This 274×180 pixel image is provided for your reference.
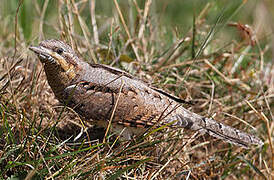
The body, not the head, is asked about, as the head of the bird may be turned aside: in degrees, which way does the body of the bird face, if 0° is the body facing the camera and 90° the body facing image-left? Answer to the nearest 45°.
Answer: approximately 90°
